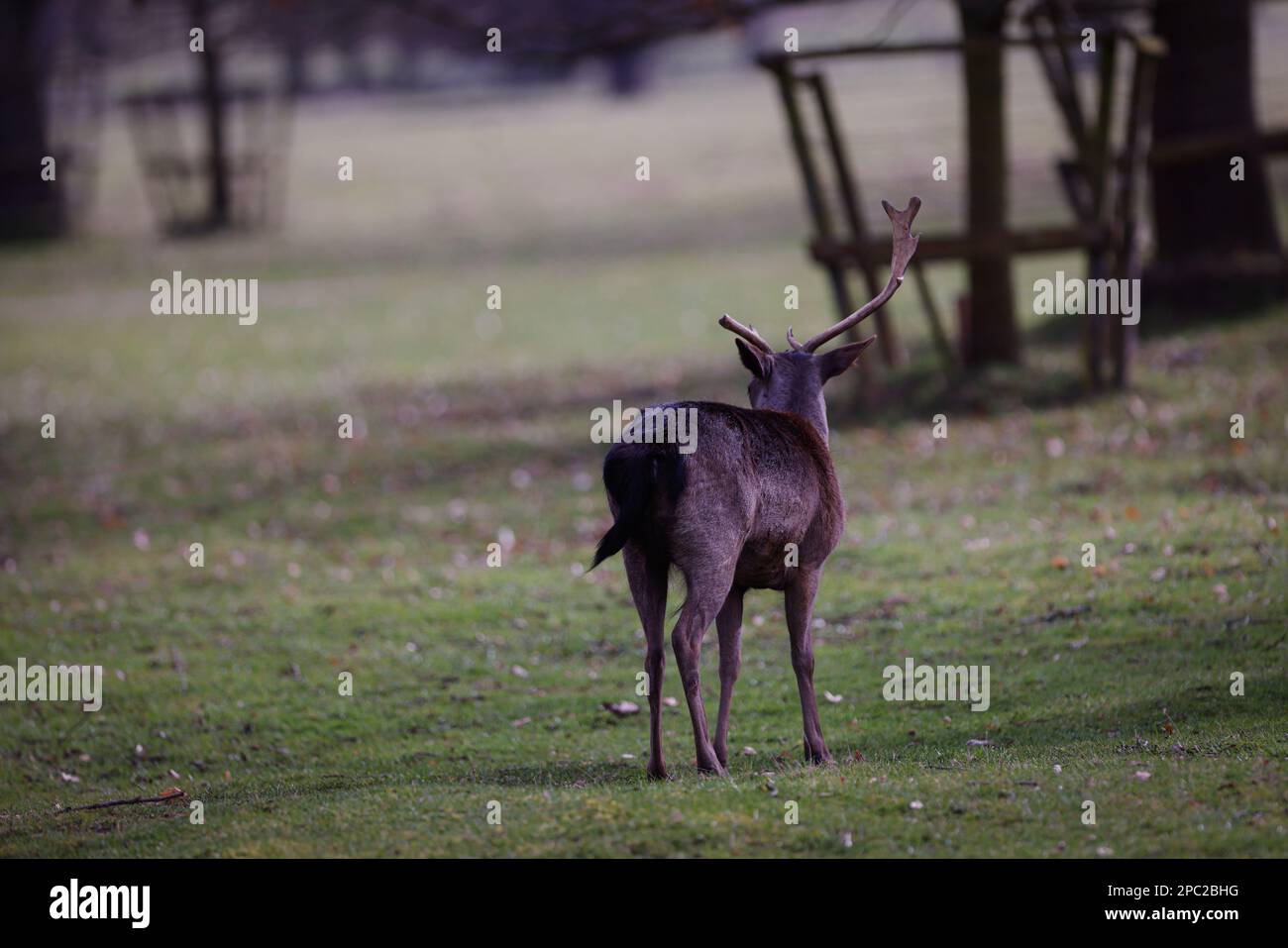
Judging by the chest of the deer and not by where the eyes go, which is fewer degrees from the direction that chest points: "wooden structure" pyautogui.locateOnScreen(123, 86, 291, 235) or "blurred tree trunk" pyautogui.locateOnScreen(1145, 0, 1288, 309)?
the blurred tree trunk

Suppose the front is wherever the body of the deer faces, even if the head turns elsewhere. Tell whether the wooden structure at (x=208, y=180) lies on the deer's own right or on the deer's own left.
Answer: on the deer's own left

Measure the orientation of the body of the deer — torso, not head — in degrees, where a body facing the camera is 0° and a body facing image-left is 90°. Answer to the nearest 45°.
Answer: approximately 225°

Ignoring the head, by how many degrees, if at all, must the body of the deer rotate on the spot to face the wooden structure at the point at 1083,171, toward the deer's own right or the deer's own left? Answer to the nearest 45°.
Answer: approximately 45° to the deer's own left

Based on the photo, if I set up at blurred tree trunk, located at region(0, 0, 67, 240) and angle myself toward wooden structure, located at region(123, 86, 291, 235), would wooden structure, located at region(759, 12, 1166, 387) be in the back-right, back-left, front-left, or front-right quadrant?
front-right

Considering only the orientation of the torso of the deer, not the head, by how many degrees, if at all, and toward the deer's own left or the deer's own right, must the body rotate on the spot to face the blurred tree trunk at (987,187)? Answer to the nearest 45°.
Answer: approximately 45° to the deer's own left

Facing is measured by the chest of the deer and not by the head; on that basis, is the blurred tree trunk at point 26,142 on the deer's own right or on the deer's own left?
on the deer's own left

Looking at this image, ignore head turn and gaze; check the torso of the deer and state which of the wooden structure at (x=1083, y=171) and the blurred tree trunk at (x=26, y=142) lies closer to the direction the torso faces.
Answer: the wooden structure
